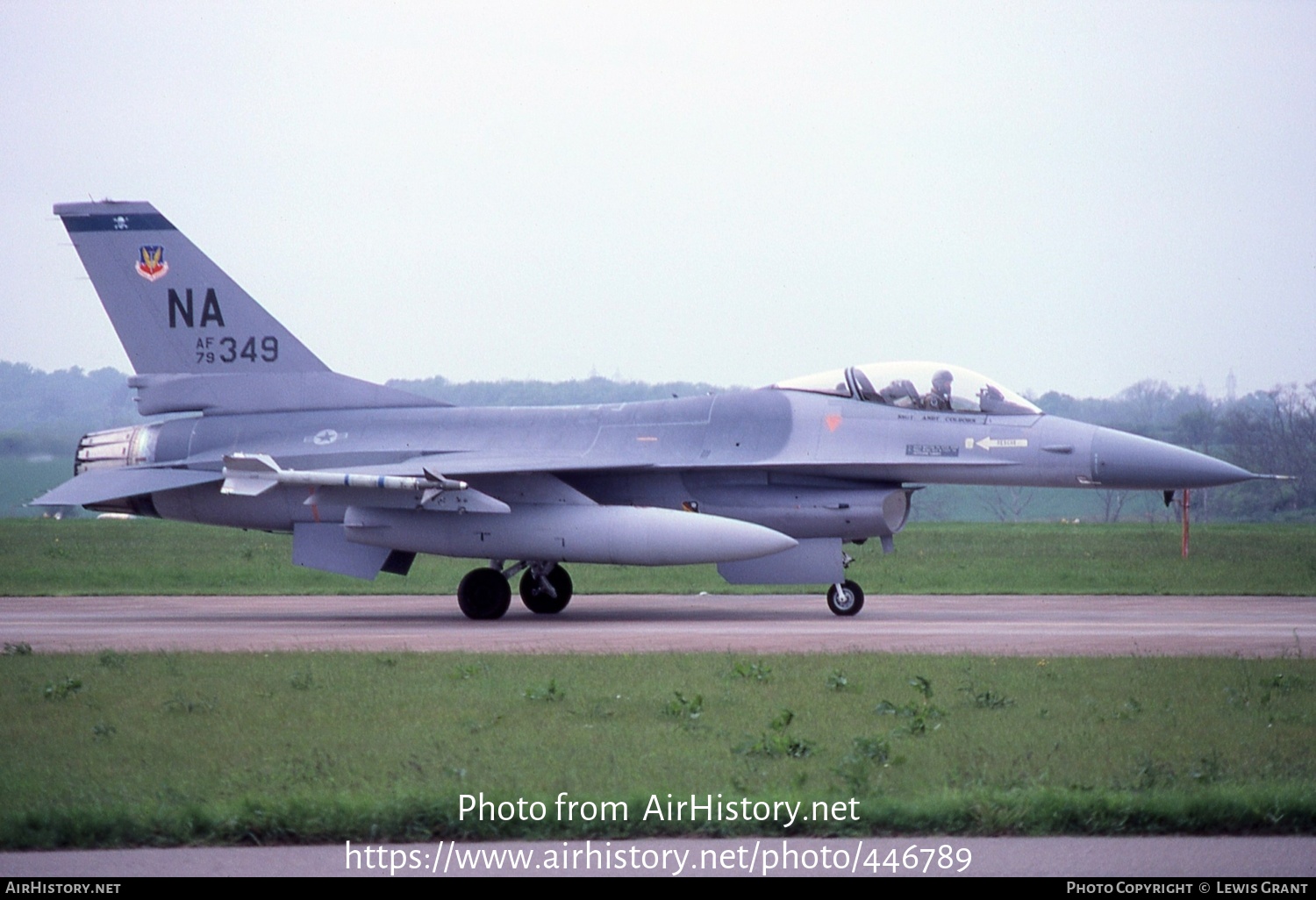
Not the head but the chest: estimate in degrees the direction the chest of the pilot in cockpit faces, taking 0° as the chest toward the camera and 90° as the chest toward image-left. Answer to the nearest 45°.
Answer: approximately 270°

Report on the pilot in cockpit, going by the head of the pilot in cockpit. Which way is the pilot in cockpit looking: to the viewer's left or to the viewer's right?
to the viewer's right

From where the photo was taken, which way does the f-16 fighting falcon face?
to the viewer's right
